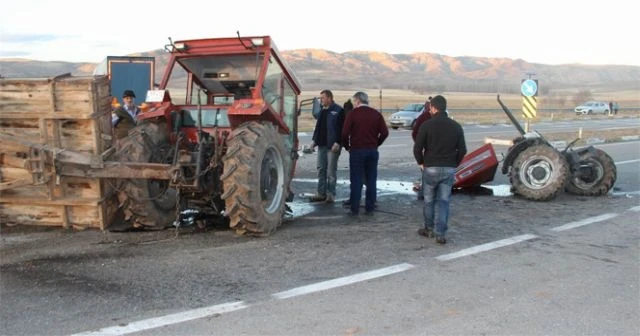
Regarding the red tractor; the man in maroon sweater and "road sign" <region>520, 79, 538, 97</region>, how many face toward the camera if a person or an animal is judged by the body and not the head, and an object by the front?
1

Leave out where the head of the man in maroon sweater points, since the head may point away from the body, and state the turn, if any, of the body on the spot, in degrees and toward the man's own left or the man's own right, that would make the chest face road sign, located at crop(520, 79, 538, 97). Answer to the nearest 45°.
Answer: approximately 45° to the man's own right

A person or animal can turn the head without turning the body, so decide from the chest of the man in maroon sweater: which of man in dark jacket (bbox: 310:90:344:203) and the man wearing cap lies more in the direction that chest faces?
the man in dark jacket

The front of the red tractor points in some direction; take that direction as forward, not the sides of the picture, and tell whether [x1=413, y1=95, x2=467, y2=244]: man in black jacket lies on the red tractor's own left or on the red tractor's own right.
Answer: on the red tractor's own right

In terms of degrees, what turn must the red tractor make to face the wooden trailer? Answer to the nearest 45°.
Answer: approximately 135° to its left

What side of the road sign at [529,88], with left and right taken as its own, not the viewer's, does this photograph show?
front

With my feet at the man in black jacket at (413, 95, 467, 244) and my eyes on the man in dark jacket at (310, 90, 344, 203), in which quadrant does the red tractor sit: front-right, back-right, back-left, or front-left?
front-left

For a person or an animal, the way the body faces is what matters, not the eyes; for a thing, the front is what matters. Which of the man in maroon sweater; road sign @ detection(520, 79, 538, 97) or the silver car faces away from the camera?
the man in maroon sweater

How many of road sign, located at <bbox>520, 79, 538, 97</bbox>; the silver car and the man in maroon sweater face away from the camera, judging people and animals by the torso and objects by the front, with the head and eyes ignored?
1

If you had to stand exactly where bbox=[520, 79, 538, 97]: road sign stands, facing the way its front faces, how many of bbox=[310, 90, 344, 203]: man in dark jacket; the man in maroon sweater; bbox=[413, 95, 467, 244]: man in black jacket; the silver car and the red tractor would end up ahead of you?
4

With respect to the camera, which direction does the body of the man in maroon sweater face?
away from the camera

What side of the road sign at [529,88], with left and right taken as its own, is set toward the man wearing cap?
front

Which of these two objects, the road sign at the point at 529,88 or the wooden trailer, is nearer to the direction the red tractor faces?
the road sign

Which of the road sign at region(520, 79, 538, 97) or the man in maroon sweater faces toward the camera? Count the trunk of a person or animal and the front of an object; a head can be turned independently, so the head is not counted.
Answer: the road sign

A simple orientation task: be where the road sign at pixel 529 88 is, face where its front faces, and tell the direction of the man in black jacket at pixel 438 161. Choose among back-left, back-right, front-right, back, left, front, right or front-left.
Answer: front

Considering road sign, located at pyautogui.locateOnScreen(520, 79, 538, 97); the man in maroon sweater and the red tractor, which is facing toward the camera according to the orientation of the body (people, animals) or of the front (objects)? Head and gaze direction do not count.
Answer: the road sign

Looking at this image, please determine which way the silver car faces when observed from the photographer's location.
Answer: facing the viewer and to the left of the viewer

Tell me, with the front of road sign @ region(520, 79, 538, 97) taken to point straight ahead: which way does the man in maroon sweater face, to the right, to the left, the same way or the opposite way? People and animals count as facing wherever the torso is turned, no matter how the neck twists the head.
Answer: the opposite way
